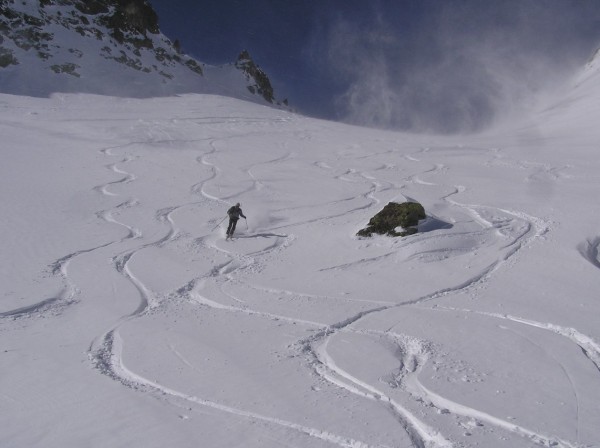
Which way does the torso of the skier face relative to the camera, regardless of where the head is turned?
toward the camera

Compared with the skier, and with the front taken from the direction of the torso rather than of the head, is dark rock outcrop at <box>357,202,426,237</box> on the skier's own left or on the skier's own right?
on the skier's own left
